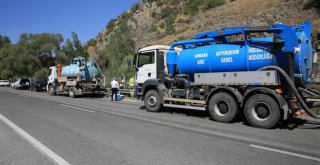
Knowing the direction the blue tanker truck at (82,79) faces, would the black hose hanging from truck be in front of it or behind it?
behind

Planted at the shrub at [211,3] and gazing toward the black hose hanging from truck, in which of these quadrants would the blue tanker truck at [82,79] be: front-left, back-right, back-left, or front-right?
front-right

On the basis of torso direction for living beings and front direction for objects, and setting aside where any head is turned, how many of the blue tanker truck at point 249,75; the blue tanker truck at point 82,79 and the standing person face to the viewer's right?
0

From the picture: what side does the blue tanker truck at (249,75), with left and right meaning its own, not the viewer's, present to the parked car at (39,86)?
front

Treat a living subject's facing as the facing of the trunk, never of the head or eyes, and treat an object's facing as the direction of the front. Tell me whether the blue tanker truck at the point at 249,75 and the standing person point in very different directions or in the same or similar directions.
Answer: same or similar directions

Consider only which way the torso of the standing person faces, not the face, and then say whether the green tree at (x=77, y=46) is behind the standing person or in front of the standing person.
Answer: in front

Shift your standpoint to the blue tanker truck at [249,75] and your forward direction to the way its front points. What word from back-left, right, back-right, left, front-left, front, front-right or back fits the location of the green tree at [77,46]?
front

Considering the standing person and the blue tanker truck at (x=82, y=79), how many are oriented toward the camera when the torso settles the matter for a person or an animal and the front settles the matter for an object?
0

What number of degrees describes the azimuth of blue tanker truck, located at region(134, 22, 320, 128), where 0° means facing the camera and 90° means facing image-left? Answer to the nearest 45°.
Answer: approximately 135°

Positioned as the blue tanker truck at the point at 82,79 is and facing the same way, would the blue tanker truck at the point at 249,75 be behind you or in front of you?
behind

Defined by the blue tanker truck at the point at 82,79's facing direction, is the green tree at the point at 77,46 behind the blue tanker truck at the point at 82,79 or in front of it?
in front

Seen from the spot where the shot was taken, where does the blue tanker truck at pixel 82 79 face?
facing away from the viewer and to the left of the viewer
